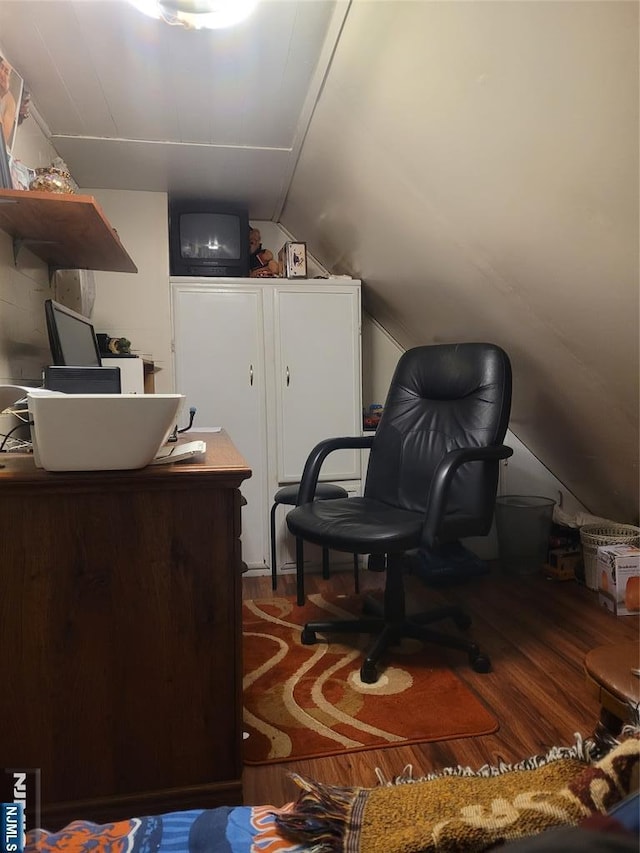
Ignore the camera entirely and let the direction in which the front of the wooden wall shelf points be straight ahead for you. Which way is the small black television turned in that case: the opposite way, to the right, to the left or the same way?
to the right

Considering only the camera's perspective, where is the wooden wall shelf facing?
facing to the right of the viewer

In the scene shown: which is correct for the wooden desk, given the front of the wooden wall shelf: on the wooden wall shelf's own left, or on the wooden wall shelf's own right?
on the wooden wall shelf's own right

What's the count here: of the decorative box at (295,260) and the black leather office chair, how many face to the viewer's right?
0

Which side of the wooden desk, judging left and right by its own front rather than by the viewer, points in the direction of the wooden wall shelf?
left

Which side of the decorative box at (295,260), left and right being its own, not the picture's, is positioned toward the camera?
front

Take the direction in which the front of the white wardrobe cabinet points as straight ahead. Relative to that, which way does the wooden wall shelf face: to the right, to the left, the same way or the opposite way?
to the left

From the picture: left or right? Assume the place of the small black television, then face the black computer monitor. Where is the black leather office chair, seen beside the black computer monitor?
left

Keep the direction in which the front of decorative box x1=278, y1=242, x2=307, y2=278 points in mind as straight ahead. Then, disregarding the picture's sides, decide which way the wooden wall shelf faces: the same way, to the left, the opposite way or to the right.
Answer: to the left

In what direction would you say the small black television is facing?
toward the camera

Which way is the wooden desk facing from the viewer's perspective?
to the viewer's right

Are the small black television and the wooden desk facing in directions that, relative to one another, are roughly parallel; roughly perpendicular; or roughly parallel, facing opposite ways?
roughly perpendicular

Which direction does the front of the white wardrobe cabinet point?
toward the camera

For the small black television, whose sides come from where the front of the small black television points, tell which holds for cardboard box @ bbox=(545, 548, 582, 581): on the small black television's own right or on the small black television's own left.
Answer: on the small black television's own left

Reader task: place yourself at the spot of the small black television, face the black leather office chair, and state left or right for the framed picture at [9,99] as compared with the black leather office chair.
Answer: right
